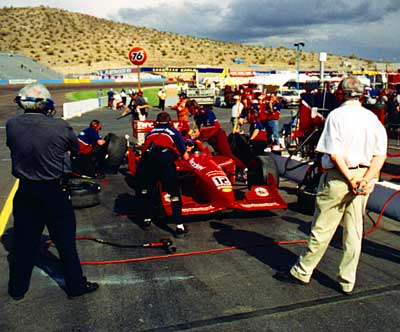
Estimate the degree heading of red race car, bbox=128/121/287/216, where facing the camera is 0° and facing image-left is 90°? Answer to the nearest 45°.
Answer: approximately 315°

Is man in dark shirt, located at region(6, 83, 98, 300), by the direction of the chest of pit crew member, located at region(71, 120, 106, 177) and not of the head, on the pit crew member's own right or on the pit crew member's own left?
on the pit crew member's own right

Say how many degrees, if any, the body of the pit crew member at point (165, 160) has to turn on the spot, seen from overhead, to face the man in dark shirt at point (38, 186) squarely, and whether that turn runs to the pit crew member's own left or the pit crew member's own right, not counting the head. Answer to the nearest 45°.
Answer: approximately 135° to the pit crew member's own left

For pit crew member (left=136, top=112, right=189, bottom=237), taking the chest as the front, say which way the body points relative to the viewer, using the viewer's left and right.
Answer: facing away from the viewer

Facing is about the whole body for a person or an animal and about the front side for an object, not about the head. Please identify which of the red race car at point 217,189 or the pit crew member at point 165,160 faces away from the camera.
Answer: the pit crew member

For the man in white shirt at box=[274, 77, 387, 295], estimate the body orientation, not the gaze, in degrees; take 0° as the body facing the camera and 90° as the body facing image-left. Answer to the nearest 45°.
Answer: approximately 135°

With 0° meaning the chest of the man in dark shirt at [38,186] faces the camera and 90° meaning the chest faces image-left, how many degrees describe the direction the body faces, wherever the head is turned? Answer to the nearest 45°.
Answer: approximately 225°

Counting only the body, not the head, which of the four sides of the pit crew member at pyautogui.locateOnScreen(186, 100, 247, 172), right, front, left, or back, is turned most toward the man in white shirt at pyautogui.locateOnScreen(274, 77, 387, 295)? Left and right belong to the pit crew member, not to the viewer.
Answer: left

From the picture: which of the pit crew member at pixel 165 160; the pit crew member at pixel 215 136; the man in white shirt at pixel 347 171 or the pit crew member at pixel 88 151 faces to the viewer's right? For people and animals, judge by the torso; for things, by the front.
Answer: the pit crew member at pixel 88 151

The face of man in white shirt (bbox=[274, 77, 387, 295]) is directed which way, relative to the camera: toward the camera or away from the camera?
away from the camera

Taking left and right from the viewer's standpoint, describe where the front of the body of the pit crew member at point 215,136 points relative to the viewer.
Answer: facing to the left of the viewer

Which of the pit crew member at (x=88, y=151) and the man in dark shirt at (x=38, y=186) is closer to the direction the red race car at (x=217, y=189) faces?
the man in dark shirt
